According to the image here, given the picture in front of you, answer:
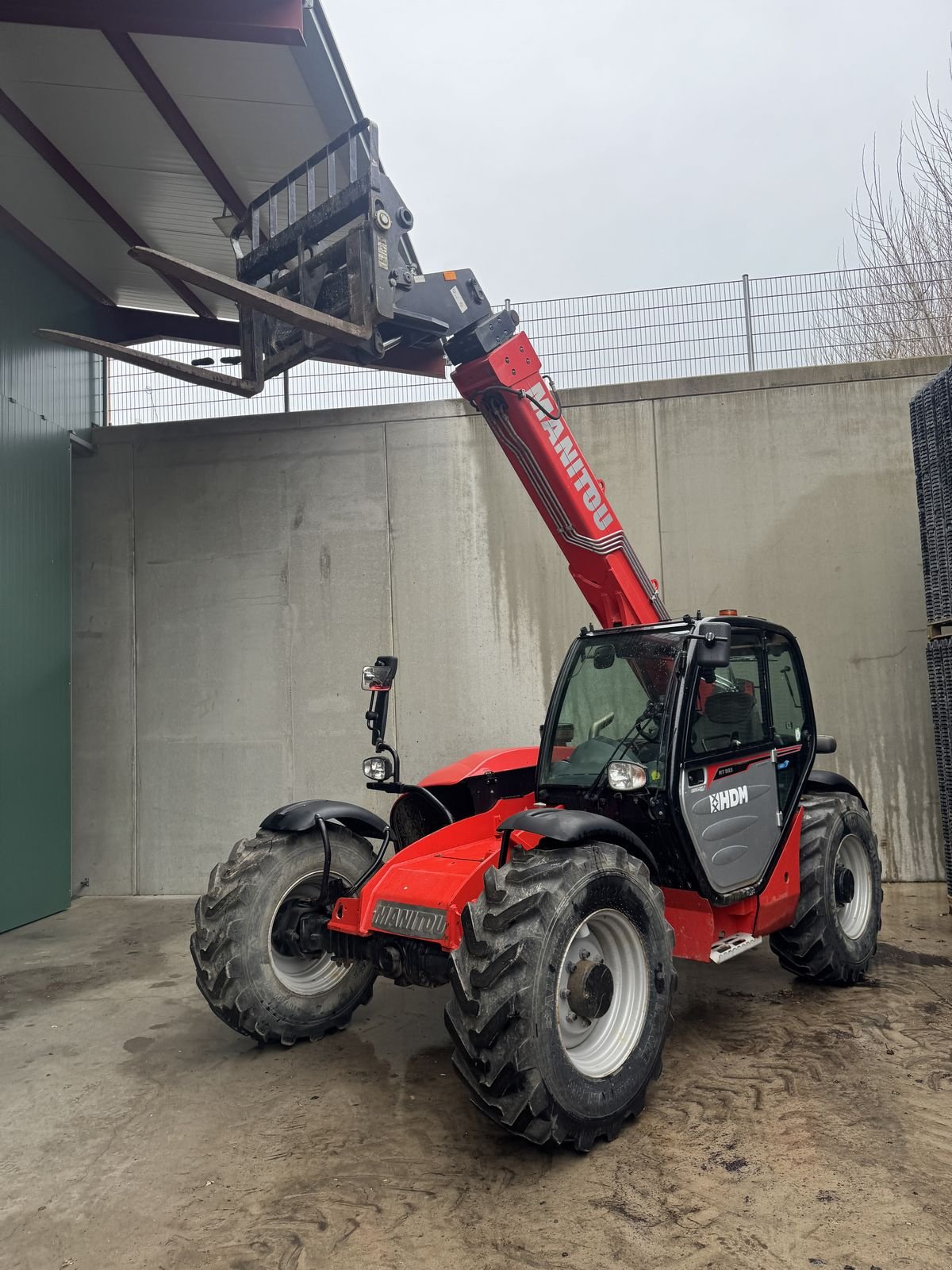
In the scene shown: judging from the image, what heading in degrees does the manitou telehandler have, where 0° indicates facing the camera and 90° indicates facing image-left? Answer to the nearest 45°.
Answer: approximately 45°
